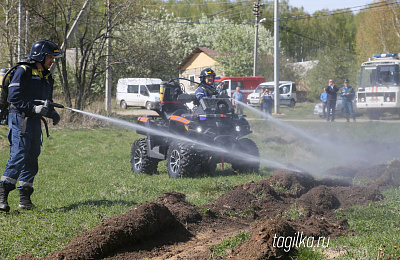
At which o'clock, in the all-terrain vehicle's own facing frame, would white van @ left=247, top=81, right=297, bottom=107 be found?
The white van is roughly at 8 o'clock from the all-terrain vehicle.

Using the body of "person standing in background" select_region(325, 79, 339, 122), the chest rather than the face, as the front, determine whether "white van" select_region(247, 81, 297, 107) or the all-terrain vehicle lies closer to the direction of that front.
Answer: the all-terrain vehicle

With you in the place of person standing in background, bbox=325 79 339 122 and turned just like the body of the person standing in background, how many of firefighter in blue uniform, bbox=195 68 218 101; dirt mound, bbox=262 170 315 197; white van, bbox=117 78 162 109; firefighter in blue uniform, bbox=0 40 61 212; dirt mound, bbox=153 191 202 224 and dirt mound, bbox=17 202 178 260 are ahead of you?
5

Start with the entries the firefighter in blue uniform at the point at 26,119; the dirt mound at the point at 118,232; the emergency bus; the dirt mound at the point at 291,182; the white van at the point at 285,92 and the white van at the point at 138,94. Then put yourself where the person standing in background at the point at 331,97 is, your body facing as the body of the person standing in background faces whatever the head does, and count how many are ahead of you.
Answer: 3

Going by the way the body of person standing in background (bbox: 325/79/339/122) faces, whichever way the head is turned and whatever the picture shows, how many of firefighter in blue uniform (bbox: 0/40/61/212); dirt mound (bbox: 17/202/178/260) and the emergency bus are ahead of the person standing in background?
2

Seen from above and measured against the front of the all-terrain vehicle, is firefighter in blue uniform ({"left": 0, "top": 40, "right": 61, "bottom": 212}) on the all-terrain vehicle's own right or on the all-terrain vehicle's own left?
on the all-terrain vehicle's own right

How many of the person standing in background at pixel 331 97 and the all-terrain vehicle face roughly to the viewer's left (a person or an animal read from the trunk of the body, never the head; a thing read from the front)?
0

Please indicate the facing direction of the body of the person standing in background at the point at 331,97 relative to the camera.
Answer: toward the camera

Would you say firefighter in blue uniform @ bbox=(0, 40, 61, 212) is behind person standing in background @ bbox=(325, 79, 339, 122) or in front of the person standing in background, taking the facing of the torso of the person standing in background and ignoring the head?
in front

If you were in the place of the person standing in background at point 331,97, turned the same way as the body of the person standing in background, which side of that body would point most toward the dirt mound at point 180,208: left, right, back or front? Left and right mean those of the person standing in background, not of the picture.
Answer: front
